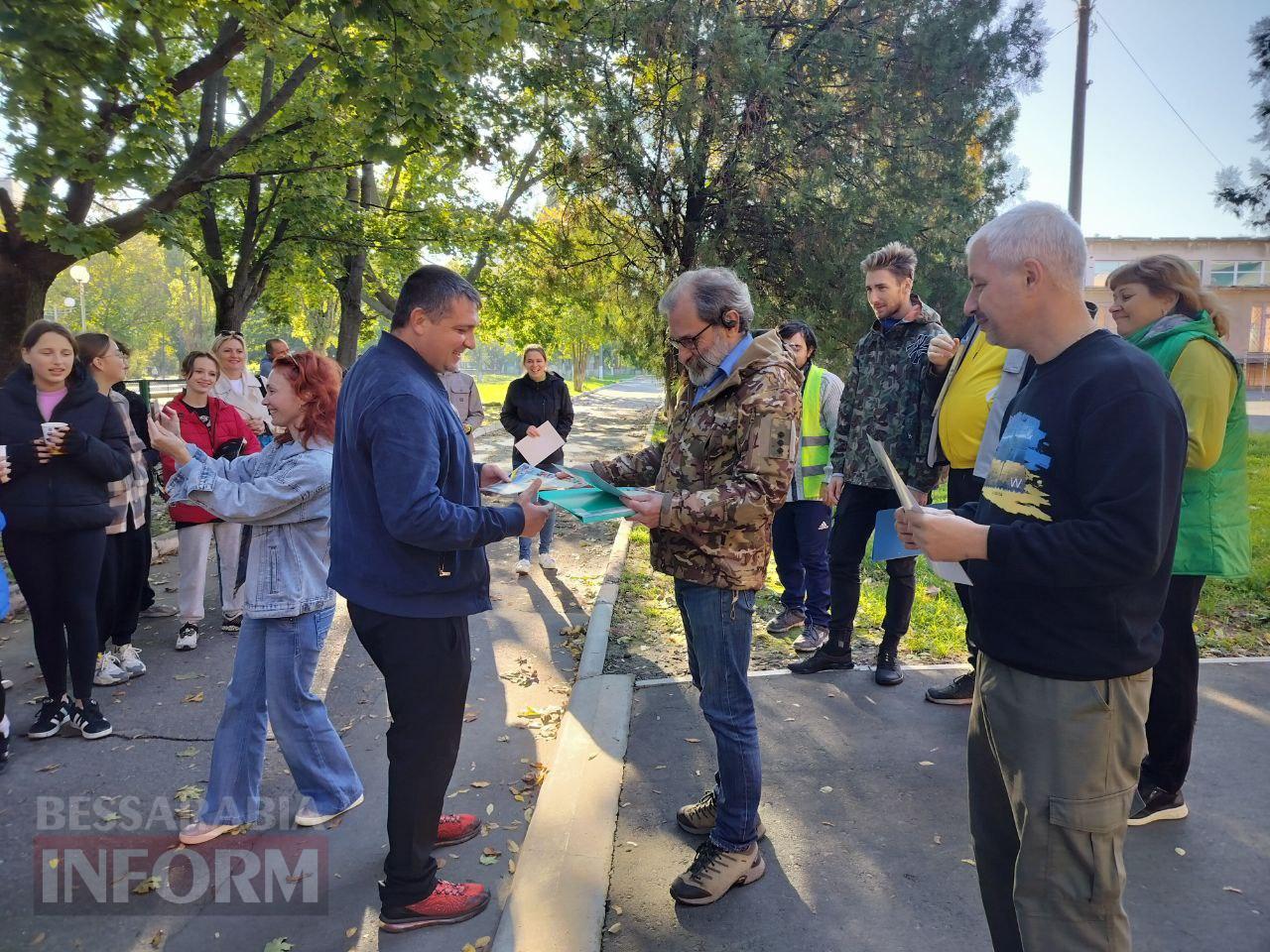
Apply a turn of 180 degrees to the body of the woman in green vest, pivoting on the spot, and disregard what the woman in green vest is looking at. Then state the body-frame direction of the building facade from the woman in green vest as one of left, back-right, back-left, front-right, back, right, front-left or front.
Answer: left

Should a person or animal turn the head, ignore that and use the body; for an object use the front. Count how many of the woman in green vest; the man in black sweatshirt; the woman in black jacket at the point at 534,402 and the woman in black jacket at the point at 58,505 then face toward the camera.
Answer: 2

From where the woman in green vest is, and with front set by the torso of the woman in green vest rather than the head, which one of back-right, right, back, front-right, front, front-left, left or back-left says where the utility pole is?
right

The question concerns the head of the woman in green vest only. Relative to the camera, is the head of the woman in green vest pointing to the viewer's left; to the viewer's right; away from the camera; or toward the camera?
to the viewer's left

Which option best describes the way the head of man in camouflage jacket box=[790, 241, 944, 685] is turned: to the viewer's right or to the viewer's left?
to the viewer's left

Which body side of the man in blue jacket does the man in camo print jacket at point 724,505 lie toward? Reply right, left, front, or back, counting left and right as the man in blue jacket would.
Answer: front

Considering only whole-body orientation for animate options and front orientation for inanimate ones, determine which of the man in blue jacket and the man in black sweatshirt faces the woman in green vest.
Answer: the man in blue jacket

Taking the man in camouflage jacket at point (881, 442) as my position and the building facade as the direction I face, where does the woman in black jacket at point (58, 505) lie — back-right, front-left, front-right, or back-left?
back-left

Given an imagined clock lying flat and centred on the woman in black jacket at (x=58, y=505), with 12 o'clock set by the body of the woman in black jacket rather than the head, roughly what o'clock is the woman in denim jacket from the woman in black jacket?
The woman in denim jacket is roughly at 11 o'clock from the woman in black jacket.

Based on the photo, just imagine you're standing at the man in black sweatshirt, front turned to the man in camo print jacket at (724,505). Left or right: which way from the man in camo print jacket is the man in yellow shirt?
right

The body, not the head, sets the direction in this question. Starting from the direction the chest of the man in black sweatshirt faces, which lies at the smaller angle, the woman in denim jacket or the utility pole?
the woman in denim jacket

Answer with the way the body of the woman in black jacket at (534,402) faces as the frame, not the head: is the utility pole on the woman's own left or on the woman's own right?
on the woman's own left
